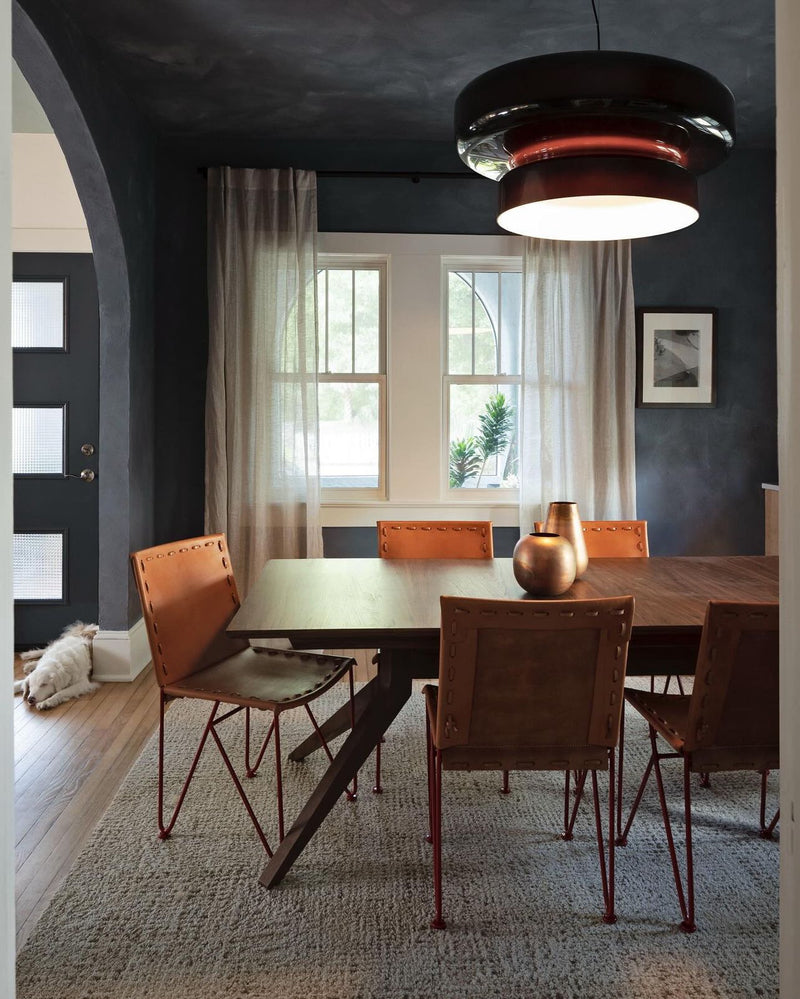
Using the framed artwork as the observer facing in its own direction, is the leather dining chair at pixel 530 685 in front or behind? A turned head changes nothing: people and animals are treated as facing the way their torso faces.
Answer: in front

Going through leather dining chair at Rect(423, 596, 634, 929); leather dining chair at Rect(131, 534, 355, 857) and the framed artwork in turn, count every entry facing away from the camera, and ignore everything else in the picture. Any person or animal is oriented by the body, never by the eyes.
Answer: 1

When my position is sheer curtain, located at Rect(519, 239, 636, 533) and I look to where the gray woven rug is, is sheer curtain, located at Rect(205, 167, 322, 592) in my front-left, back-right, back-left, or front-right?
front-right

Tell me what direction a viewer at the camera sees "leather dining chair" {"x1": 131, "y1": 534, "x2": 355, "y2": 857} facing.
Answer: facing the viewer and to the right of the viewer

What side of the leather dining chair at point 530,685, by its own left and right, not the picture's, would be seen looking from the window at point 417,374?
front

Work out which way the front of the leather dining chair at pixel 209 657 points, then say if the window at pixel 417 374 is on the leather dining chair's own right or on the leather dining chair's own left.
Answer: on the leather dining chair's own left

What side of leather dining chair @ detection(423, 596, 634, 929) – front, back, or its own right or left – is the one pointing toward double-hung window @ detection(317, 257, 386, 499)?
front

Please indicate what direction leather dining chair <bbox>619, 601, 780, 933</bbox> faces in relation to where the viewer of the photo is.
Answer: facing away from the viewer and to the left of the viewer

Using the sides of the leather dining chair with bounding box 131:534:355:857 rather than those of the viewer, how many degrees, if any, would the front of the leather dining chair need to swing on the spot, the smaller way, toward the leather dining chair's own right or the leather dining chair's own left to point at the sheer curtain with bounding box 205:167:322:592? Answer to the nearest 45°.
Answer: approximately 135° to the leather dining chair's own left

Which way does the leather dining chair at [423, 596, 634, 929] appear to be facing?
away from the camera

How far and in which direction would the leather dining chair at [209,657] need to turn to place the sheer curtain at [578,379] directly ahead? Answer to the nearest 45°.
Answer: approximately 90° to its left

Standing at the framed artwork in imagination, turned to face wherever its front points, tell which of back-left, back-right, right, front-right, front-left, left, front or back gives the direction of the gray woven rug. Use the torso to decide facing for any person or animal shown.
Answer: front
